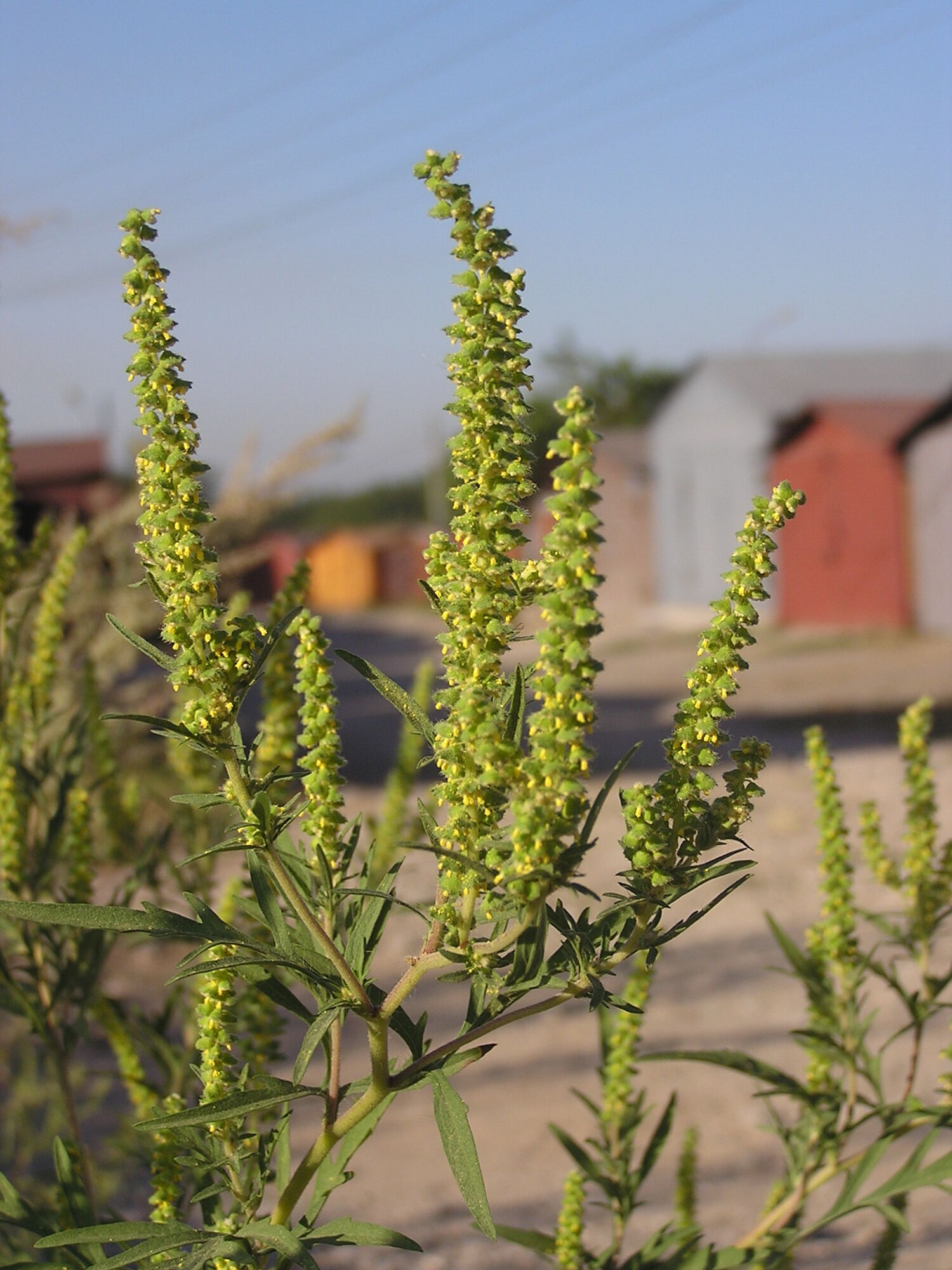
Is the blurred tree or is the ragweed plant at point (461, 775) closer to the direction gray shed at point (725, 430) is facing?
the ragweed plant

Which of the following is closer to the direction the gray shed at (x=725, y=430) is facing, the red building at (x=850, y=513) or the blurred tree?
the red building

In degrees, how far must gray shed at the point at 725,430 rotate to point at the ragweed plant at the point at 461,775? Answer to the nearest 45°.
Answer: approximately 45° to its left

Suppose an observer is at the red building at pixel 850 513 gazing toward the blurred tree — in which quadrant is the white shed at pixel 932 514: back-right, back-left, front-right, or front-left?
back-right

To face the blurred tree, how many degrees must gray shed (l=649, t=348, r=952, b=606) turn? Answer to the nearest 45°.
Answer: approximately 135° to its right

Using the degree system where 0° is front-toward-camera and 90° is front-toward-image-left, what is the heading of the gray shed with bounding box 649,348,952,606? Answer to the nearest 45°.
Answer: approximately 45°

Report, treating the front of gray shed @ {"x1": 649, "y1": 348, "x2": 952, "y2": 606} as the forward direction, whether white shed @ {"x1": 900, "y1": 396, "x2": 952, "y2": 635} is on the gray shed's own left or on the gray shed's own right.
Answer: on the gray shed's own left
